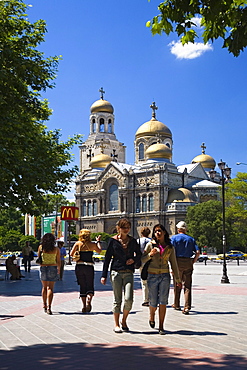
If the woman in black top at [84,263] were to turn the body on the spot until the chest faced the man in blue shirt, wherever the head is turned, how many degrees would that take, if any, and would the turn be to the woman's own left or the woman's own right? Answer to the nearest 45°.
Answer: approximately 90° to the woman's own right

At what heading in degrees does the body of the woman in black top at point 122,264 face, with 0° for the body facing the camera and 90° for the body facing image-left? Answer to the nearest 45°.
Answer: approximately 0°

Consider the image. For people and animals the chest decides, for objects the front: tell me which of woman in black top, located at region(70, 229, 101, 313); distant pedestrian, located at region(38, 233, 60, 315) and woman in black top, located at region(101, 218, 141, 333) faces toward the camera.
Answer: woman in black top, located at region(101, 218, 141, 333)

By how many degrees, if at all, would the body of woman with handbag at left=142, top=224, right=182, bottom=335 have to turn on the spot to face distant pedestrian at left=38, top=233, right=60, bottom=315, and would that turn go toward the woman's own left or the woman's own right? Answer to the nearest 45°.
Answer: approximately 135° to the woman's own right

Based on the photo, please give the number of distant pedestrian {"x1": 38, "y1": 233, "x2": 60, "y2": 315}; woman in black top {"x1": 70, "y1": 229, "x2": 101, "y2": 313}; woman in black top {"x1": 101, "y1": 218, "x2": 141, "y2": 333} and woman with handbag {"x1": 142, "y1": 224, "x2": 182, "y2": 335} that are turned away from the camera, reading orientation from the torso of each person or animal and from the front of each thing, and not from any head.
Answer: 2

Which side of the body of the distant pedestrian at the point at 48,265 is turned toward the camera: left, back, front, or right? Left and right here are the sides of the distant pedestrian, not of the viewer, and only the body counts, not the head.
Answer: back
